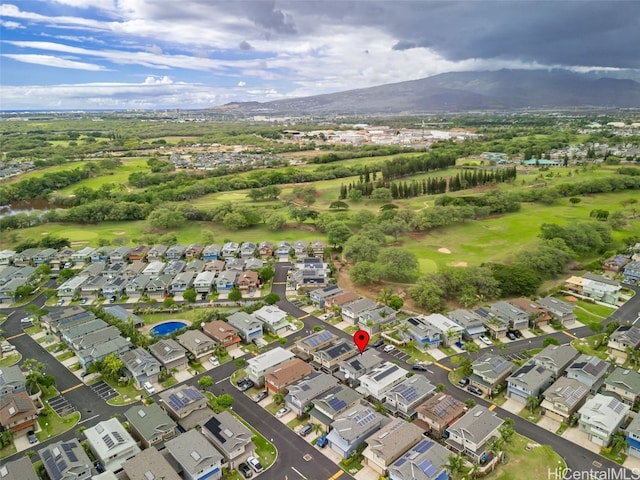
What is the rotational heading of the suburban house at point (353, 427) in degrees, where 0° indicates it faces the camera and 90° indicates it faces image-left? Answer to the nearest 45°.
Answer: approximately 45°

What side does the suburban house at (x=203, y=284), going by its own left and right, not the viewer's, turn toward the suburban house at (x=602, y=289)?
left

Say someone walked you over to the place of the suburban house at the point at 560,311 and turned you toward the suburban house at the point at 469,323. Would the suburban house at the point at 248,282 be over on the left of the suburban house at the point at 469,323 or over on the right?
right

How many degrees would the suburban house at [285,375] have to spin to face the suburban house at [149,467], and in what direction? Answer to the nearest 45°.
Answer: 0° — it already faces it

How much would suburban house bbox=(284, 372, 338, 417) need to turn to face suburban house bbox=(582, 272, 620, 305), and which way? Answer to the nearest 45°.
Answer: approximately 180°

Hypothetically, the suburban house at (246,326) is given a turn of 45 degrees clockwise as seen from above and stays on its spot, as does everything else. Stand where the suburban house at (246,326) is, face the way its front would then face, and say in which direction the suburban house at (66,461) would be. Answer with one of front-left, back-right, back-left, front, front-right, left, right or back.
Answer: front-right

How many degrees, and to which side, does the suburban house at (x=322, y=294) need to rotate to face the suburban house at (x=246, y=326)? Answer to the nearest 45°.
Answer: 0° — it already faces it

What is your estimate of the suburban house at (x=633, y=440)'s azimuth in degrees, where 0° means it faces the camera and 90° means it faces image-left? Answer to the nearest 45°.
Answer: approximately 45°

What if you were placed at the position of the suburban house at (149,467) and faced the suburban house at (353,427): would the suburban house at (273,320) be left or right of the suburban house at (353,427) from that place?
left
